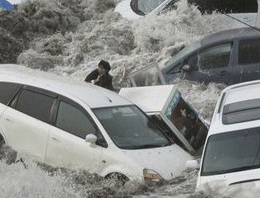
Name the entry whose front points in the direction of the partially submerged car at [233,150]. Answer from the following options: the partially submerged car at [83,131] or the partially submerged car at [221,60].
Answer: the partially submerged car at [83,131]

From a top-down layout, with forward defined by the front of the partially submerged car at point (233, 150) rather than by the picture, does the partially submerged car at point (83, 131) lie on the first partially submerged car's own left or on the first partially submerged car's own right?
on the first partially submerged car's own right

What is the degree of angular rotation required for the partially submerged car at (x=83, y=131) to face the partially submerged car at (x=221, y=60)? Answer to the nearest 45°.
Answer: approximately 90° to its left

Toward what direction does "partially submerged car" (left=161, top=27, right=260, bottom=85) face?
to the viewer's left

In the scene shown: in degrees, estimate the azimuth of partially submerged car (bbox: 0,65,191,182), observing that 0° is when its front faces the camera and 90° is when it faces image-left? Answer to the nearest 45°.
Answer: approximately 315°

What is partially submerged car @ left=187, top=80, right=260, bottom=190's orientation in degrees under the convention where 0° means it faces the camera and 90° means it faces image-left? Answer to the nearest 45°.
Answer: approximately 0°

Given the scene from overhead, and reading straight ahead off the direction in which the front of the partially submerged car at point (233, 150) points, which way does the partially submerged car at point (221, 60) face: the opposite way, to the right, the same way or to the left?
to the right
